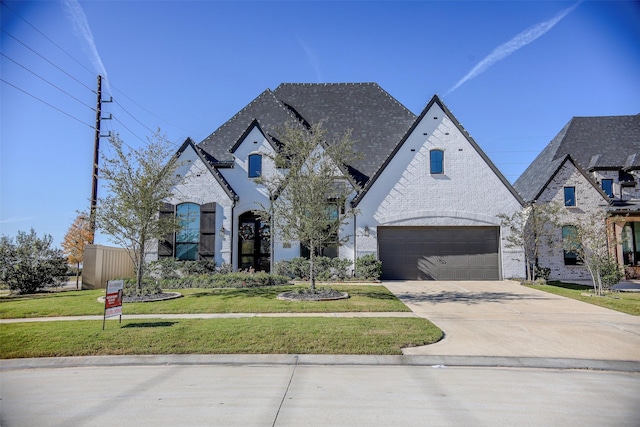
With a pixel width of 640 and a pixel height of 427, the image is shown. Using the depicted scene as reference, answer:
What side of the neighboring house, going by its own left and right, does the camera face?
front

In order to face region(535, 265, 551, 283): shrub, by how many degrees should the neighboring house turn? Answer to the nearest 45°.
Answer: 0° — it already faces it

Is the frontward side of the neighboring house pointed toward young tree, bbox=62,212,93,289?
no

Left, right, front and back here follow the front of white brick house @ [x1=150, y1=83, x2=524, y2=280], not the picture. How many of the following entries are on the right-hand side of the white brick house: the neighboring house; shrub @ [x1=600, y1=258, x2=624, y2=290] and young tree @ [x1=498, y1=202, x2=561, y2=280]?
0

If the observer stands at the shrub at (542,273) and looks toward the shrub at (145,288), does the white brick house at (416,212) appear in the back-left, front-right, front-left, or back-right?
front-right

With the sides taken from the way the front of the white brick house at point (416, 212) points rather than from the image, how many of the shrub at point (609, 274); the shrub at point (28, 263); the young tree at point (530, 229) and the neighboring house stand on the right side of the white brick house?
1

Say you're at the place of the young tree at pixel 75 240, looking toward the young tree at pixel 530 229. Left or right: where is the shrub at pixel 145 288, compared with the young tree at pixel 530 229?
right

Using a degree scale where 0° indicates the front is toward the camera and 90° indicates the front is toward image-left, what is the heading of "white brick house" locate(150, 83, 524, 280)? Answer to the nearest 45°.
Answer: approximately 0°

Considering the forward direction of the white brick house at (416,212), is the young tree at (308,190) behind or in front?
in front

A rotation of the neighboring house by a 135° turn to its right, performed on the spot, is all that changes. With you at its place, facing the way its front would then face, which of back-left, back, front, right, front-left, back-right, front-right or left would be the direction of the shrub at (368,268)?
left

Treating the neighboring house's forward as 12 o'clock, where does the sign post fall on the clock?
The sign post is roughly at 1 o'clock from the neighboring house.

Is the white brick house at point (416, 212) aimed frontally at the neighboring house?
no

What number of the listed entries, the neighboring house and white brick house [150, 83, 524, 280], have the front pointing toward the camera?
2

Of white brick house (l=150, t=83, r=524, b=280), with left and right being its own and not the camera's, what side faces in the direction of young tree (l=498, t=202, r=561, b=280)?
left

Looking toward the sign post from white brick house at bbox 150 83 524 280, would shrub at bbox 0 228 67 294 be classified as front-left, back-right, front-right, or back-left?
front-right

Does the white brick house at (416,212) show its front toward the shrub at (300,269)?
no
